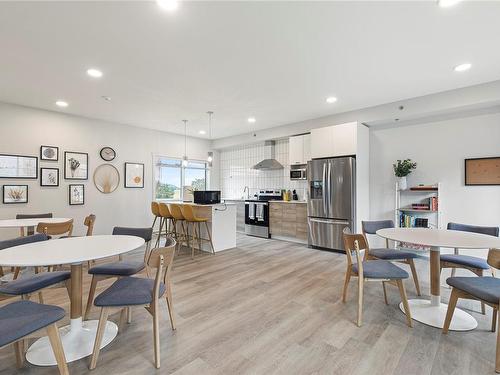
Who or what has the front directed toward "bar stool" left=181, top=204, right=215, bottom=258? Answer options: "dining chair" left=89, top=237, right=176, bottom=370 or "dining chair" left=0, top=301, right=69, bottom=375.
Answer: "dining chair" left=0, top=301, right=69, bottom=375

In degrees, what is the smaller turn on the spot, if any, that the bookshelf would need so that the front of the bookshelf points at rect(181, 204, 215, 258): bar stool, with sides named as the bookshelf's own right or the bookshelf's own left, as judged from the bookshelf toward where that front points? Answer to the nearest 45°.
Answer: approximately 45° to the bookshelf's own right

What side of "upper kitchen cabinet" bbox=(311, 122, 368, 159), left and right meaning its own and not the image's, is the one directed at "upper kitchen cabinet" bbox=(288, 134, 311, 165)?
right

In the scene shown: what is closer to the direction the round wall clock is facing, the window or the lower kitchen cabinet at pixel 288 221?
the lower kitchen cabinet

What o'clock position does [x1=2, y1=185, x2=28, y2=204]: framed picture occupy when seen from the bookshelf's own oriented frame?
The framed picture is roughly at 2 o'clock from the bookshelf.

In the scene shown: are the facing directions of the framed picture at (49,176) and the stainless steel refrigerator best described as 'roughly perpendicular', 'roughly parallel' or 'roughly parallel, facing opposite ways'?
roughly perpendicular

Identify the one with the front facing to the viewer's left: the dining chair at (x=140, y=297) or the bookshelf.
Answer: the dining chair

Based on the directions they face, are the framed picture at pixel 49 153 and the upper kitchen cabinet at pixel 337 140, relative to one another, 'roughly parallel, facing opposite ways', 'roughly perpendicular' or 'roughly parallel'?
roughly perpendicular

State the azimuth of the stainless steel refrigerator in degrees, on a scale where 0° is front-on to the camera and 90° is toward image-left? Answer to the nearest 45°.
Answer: approximately 45°

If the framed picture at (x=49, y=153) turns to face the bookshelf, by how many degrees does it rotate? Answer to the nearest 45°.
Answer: approximately 45° to its left

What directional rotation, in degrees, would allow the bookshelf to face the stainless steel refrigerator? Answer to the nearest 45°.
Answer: approximately 90° to its right

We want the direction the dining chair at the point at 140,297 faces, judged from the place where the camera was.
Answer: facing to the left of the viewer
